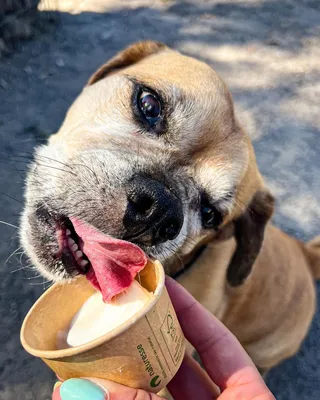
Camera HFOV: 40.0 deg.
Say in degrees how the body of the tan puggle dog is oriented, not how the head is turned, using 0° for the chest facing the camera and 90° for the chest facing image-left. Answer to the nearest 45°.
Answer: approximately 45°
